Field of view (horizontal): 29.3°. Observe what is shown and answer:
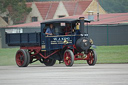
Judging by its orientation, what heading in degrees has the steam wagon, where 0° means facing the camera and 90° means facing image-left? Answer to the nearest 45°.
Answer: approximately 315°

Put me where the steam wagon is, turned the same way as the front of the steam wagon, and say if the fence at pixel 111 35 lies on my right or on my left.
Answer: on my left
